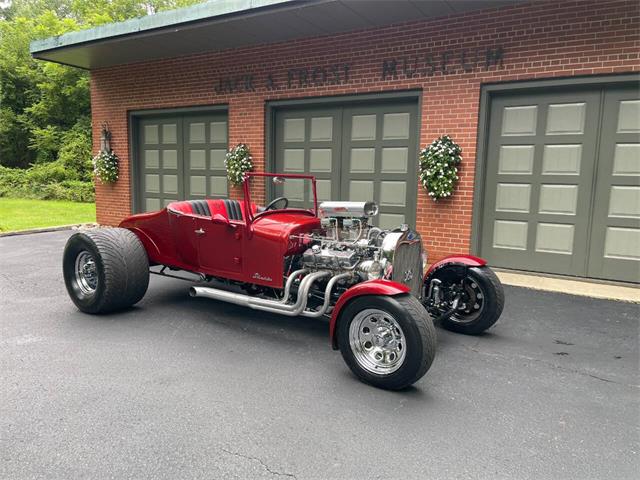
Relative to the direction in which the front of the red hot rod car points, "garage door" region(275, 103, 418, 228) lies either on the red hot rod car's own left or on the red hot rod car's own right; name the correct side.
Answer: on the red hot rod car's own left

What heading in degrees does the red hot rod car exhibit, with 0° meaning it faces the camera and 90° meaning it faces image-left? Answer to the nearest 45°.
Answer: approximately 315°

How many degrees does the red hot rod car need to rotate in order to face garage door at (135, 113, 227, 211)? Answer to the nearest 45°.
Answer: approximately 180°

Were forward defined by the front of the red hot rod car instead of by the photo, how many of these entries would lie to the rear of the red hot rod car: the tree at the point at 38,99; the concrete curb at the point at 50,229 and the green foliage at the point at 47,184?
3

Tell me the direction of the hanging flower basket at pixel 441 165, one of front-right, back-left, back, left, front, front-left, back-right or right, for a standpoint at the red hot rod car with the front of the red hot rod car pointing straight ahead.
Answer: left

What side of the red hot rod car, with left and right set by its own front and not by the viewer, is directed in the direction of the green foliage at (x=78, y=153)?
back

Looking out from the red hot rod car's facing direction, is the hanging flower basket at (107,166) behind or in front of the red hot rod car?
behind

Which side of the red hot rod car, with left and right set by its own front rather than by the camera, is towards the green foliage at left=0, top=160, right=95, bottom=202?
back

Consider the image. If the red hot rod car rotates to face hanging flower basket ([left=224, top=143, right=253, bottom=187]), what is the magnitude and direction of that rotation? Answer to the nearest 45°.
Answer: approximately 135° to its left

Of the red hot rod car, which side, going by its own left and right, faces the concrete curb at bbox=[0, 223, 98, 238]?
back

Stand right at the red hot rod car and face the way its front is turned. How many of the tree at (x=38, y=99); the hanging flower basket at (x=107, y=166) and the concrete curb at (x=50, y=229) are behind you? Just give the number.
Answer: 3

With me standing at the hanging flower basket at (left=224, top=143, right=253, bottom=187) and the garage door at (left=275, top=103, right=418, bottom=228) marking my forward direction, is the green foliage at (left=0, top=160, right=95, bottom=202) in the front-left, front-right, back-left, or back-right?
back-left
